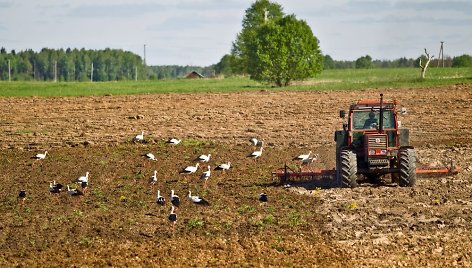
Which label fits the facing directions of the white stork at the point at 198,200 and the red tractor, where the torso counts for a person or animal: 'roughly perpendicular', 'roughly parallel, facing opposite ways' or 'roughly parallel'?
roughly perpendicular

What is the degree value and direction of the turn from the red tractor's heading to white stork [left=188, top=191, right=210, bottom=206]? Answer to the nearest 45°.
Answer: approximately 45° to its right

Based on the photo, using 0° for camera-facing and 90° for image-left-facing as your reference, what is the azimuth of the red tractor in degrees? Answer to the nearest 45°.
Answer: approximately 0°
